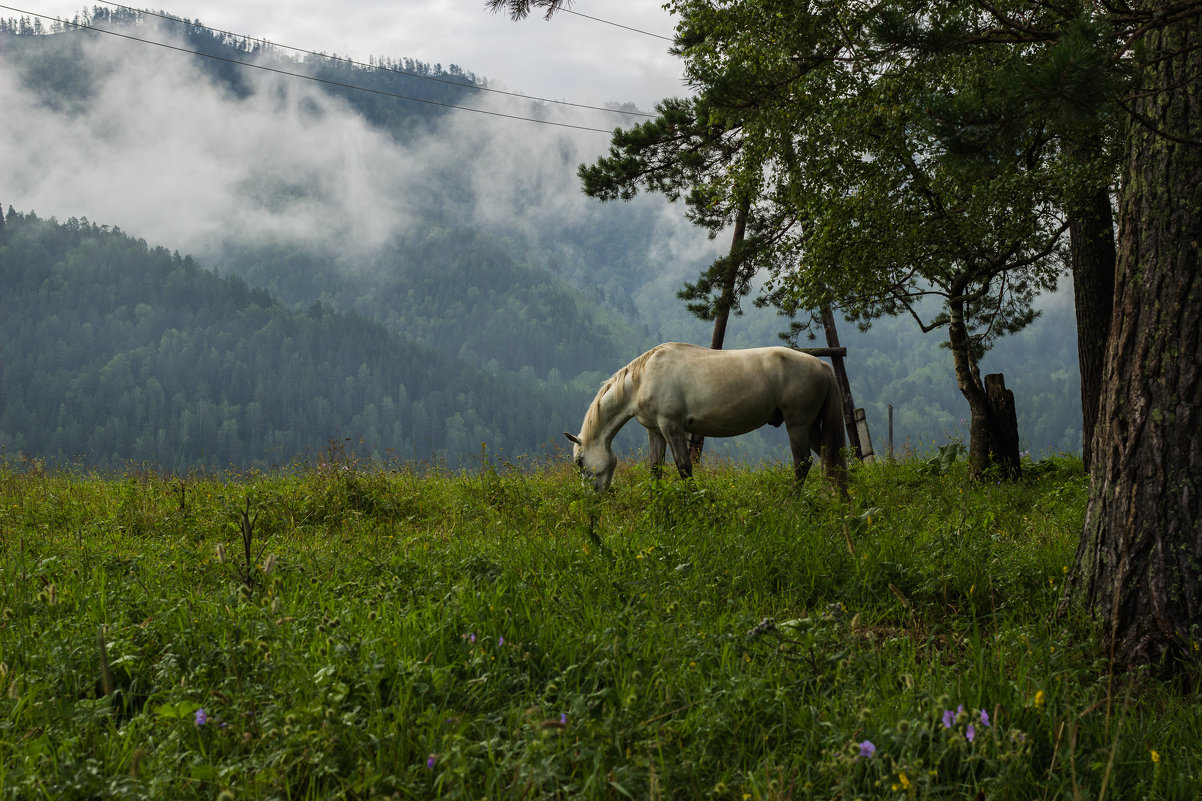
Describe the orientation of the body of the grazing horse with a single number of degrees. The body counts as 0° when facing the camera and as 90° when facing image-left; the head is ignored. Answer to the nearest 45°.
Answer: approximately 90°

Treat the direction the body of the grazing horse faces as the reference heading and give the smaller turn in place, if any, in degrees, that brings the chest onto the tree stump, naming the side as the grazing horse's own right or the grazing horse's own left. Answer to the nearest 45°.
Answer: approximately 135° to the grazing horse's own right

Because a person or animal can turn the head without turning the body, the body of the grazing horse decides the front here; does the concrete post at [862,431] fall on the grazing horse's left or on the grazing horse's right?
on the grazing horse's right

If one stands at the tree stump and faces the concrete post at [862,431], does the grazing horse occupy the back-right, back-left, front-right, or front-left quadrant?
back-left

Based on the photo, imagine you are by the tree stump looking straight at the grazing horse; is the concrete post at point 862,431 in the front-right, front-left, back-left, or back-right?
back-right
